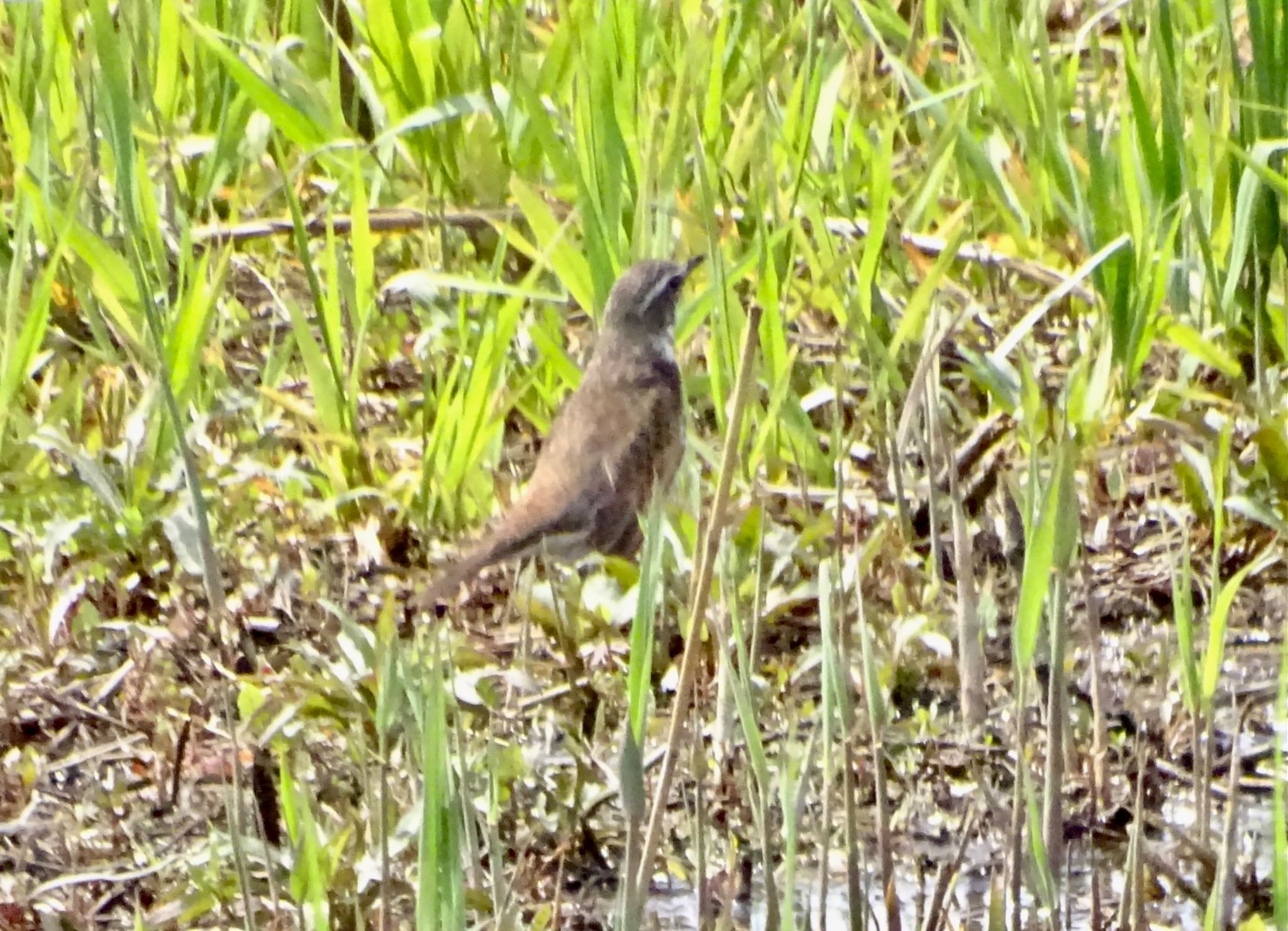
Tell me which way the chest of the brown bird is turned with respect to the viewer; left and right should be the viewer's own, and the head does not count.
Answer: facing away from the viewer and to the right of the viewer
